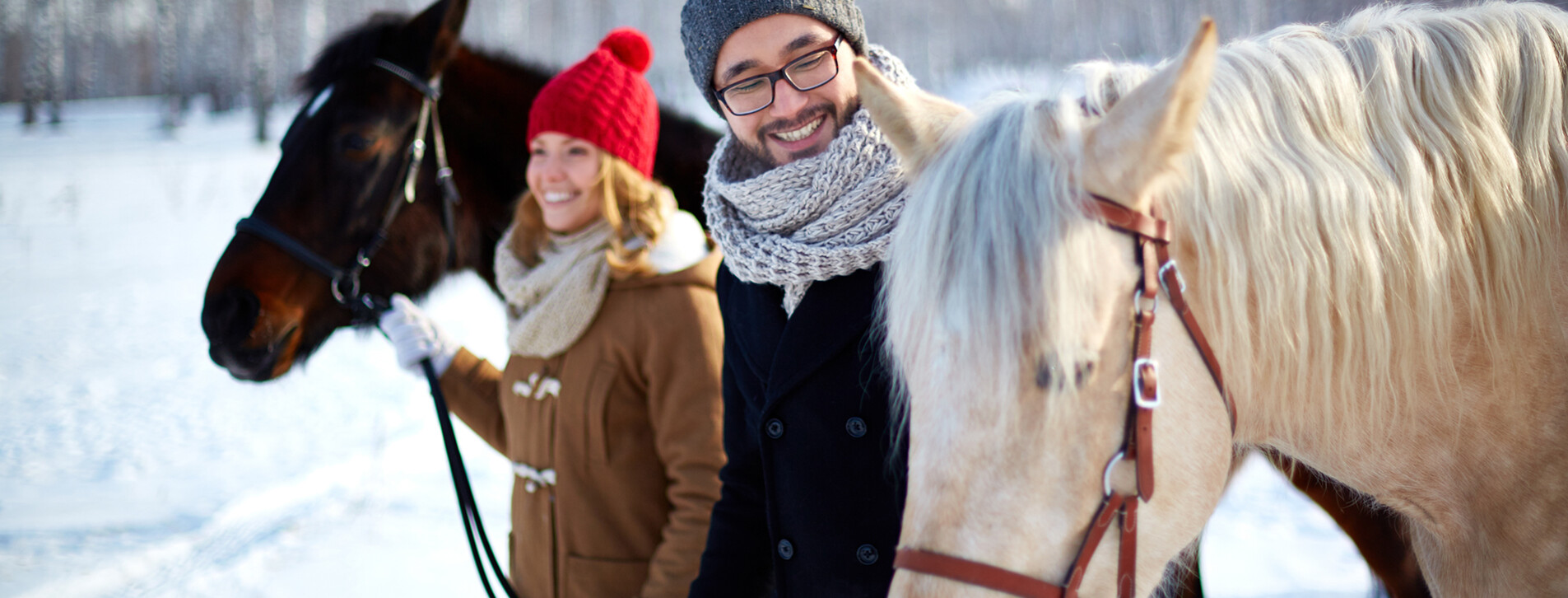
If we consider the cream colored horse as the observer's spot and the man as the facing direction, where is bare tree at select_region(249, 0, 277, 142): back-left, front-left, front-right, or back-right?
front-right

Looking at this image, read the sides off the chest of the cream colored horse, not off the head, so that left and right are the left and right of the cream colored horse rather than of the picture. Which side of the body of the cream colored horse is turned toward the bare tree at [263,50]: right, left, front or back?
right

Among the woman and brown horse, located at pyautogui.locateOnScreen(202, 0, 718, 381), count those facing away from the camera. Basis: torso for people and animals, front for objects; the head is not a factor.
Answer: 0

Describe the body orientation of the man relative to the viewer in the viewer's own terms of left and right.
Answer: facing the viewer

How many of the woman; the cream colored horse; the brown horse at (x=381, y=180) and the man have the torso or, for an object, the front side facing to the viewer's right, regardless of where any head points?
0

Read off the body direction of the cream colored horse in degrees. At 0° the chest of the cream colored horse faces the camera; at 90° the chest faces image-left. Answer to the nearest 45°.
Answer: approximately 45°

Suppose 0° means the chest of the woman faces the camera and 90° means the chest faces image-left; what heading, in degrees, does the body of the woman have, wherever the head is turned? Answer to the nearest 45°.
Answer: approximately 45°

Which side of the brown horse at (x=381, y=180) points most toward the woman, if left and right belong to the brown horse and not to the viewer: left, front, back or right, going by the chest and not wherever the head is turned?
left

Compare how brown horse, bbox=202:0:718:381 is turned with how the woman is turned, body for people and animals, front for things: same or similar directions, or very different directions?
same or similar directions

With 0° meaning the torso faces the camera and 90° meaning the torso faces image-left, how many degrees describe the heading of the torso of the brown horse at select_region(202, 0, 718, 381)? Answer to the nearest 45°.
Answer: approximately 45°
